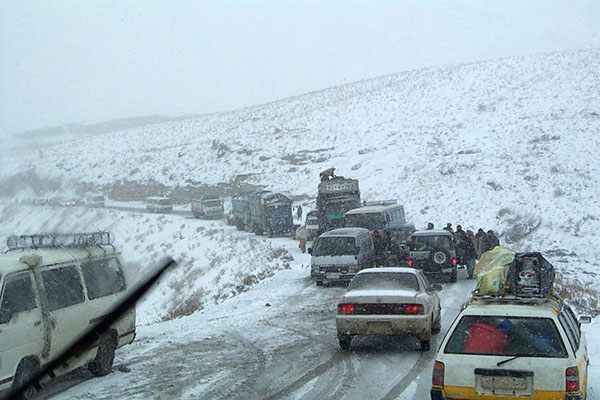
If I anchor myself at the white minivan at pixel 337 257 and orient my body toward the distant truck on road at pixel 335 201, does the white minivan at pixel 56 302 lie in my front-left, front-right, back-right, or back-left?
back-left

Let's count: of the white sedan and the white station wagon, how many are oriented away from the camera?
2

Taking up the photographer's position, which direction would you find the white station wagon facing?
facing away from the viewer

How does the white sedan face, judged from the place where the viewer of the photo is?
facing away from the viewer

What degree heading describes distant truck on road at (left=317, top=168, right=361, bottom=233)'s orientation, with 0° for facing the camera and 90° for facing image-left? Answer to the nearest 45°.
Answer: approximately 0°

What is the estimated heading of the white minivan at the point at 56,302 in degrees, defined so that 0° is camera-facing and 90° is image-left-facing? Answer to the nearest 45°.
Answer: approximately 45°

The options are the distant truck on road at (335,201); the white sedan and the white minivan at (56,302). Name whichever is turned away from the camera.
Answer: the white sedan

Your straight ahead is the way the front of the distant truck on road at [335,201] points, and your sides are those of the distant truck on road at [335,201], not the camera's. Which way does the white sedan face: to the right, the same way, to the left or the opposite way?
the opposite way

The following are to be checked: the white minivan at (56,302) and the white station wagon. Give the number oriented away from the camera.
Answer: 1

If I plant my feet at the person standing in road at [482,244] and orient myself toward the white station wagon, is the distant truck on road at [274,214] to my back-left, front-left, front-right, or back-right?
back-right

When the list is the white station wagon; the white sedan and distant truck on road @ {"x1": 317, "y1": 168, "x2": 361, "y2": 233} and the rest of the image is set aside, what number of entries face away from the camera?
2

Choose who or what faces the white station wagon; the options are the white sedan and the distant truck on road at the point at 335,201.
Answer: the distant truck on road

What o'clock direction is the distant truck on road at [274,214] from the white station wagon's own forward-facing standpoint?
The distant truck on road is roughly at 11 o'clock from the white station wagon.

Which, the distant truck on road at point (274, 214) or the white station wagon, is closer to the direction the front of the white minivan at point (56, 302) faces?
the white station wagon
